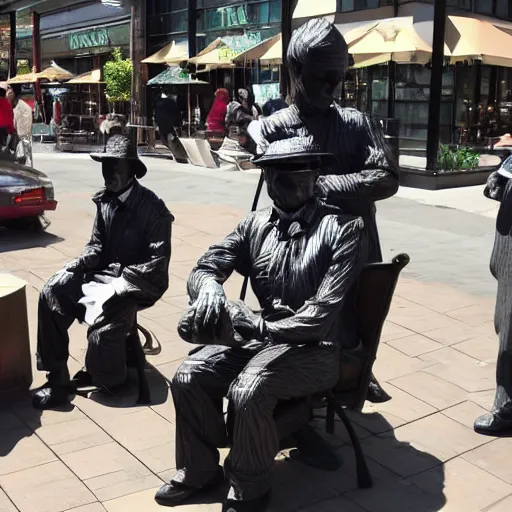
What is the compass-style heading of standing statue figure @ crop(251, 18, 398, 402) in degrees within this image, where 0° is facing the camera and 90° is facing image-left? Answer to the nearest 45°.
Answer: approximately 0°

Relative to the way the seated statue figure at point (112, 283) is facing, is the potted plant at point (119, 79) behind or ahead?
behind

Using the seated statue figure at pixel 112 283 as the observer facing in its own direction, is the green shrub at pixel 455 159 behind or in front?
behind

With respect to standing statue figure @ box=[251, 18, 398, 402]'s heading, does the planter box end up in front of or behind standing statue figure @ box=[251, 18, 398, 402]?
behind

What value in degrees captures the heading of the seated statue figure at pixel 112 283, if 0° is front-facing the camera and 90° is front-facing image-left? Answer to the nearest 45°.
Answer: approximately 45°

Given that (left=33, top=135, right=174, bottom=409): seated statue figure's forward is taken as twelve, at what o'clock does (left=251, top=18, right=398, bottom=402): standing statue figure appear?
The standing statue figure is roughly at 9 o'clock from the seated statue figure.

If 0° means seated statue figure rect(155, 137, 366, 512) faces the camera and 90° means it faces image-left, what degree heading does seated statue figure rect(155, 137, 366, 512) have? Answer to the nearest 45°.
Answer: approximately 45°

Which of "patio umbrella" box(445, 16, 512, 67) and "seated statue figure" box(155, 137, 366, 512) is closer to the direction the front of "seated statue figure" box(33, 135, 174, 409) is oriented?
the seated statue figure

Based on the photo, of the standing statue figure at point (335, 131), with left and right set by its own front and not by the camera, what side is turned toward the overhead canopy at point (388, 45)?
back

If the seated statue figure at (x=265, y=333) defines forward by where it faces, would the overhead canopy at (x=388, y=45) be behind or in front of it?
behind
